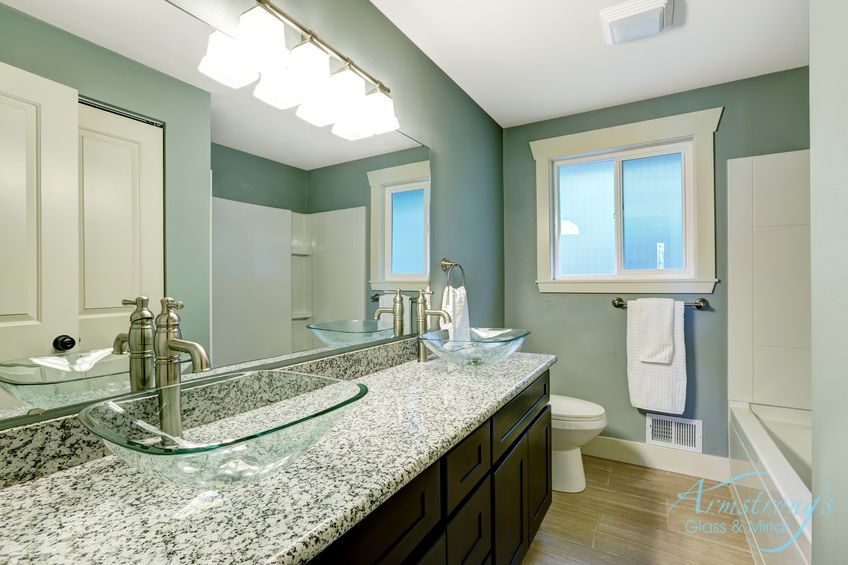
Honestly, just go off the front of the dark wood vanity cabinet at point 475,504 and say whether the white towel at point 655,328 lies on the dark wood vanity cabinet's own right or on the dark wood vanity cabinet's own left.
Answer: on the dark wood vanity cabinet's own left

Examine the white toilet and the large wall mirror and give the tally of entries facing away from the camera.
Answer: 0

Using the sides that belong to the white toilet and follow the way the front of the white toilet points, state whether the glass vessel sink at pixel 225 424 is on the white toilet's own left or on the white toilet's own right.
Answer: on the white toilet's own right

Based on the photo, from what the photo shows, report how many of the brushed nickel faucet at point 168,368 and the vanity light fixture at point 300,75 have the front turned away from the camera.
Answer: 0

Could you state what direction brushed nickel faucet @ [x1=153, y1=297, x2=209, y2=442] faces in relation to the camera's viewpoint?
facing the viewer and to the right of the viewer

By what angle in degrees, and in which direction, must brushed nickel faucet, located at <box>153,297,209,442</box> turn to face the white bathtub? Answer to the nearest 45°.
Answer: approximately 45° to its left

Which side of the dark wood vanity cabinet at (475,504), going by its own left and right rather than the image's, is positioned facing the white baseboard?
left

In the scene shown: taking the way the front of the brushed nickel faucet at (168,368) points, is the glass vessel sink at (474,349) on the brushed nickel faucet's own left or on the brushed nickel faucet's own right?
on the brushed nickel faucet's own left
